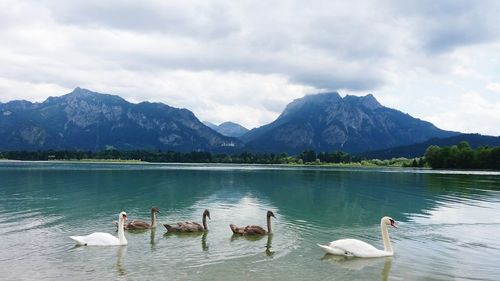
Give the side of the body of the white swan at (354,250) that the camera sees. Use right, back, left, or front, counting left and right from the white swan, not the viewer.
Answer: right
